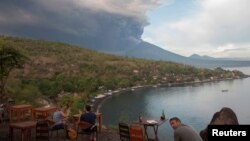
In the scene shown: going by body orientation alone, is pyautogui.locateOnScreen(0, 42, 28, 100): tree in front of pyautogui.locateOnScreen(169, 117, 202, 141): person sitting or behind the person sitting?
in front

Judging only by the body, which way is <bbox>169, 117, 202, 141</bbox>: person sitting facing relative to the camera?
to the viewer's left

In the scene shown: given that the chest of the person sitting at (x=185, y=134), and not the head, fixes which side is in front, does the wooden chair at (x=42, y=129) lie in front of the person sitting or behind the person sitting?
in front
